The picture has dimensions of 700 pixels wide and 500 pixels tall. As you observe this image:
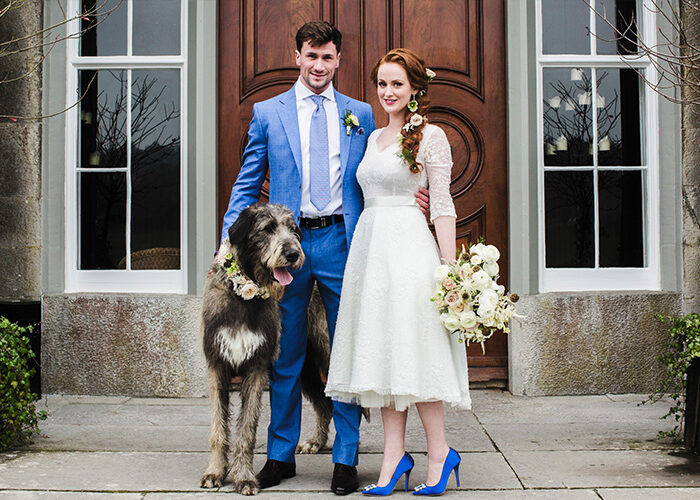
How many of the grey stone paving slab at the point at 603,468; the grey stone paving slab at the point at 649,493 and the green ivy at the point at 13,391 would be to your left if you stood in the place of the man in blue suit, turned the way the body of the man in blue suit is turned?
2

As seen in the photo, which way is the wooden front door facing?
toward the camera

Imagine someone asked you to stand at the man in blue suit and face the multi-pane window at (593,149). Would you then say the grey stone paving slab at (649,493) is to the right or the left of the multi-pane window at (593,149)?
right

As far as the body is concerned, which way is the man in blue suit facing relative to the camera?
toward the camera

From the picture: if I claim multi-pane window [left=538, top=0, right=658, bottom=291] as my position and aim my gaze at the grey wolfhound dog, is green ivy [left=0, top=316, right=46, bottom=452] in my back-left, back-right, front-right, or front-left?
front-right

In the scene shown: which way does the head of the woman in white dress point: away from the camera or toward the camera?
toward the camera

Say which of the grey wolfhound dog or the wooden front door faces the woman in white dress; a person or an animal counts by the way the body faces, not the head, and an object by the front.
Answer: the wooden front door

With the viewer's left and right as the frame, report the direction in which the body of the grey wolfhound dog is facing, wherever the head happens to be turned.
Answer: facing the viewer and to the left of the viewer

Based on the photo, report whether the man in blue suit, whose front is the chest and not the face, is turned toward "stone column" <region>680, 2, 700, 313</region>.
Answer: no

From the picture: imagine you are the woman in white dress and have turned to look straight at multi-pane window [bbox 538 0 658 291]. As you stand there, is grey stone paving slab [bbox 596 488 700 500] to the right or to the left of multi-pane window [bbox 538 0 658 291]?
right

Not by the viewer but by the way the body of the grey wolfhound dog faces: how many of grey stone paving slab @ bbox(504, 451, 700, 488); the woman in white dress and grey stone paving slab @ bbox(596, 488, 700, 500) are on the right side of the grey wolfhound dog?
0

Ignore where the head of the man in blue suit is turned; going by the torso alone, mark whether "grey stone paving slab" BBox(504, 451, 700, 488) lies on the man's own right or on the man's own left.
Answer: on the man's own left

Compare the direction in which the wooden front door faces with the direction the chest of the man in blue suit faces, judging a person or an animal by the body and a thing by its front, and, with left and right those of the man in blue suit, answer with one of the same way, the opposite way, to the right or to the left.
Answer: the same way

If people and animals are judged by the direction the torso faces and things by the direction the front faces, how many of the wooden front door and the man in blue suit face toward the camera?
2

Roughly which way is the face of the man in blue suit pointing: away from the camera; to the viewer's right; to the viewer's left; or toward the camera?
toward the camera

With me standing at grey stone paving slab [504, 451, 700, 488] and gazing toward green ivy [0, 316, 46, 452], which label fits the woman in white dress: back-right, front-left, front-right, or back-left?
front-left

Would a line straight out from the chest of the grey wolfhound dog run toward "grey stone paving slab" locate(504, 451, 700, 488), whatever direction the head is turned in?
no

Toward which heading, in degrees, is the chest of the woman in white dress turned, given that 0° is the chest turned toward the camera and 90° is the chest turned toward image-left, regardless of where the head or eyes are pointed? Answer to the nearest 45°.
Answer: approximately 45°

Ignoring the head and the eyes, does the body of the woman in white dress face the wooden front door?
no
